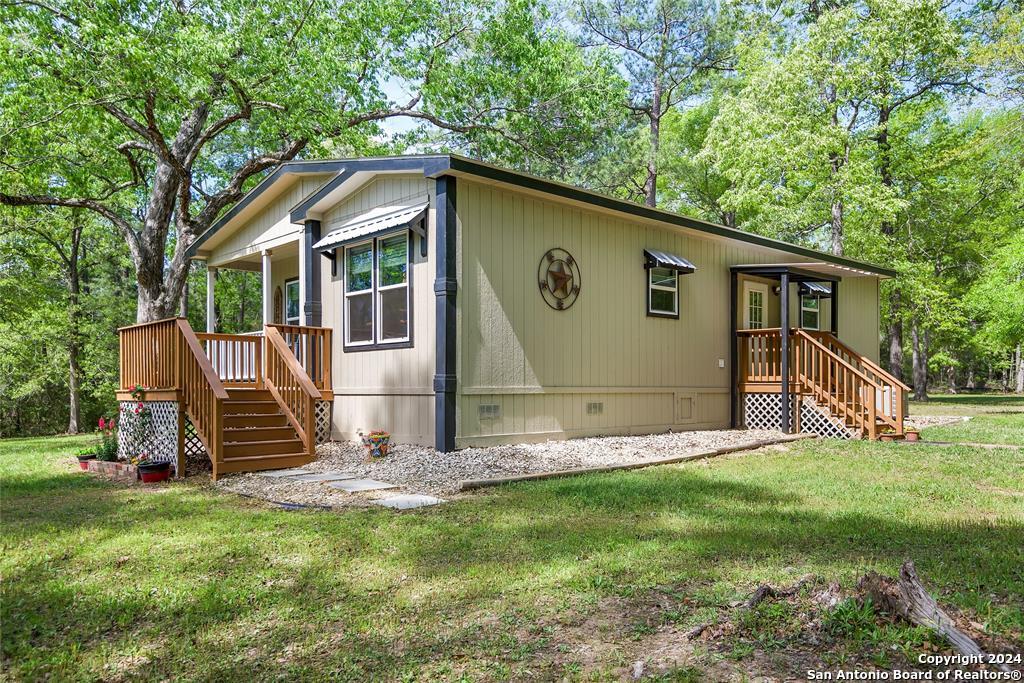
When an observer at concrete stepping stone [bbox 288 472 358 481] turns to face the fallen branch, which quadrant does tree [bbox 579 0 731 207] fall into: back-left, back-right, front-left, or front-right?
back-left

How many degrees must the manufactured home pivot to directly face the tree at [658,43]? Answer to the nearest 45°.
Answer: approximately 135° to its right

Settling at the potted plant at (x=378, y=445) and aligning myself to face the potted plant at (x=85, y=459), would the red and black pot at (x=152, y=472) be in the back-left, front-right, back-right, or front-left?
front-left

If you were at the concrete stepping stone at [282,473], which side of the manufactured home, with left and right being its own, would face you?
front

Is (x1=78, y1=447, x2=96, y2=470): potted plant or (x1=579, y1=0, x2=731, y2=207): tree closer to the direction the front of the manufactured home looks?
the potted plant

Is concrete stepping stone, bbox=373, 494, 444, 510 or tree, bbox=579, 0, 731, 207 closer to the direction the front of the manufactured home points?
the concrete stepping stone

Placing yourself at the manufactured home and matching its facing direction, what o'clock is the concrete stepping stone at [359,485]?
The concrete stepping stone is roughly at 11 o'clock from the manufactured home.

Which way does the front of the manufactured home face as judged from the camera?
facing the viewer and to the left of the viewer

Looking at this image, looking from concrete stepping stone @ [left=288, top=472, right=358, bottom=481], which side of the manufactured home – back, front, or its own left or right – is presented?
front

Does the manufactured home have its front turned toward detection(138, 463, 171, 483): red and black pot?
yes
